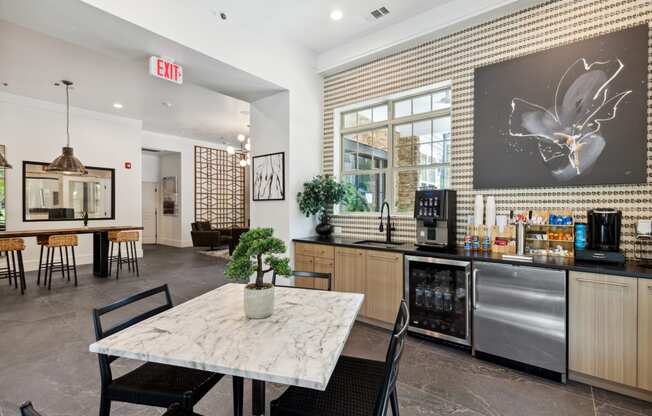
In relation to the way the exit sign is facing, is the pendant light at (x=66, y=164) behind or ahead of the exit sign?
behind

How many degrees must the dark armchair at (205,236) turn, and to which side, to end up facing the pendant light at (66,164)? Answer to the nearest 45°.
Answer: approximately 90° to its right

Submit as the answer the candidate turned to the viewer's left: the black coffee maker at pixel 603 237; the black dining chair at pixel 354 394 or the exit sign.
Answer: the black dining chair

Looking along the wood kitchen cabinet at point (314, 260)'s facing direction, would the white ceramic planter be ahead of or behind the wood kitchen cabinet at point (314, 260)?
ahead

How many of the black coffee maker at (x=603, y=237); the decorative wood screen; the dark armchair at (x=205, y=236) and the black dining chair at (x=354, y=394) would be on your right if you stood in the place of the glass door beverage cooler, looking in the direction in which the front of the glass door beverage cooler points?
2

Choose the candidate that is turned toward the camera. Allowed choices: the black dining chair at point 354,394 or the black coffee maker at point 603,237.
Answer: the black coffee maker

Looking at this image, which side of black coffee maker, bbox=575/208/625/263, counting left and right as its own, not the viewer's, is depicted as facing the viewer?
front

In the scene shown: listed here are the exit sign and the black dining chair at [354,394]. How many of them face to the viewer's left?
1

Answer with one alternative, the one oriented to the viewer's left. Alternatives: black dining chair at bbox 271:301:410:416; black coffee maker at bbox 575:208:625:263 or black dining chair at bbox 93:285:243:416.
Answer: black dining chair at bbox 271:301:410:416

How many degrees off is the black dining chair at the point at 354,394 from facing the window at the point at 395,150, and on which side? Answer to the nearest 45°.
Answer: approximately 90° to its right

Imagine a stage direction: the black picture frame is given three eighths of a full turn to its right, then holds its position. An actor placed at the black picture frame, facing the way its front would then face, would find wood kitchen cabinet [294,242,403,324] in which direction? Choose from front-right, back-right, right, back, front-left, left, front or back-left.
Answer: back-right

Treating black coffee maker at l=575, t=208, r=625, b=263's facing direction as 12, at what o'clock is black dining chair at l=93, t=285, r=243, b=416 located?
The black dining chair is roughly at 1 o'clock from the black coffee maker.

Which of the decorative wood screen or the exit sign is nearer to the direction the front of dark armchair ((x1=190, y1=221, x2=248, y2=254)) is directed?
the exit sign

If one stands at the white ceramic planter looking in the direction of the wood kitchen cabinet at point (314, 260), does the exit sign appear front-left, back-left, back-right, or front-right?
front-left

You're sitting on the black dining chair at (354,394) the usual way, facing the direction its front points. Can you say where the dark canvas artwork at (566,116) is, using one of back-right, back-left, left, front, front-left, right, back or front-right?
back-right

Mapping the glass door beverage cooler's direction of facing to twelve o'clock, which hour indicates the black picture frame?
The black picture frame is roughly at 2 o'clock from the glass door beverage cooler.
